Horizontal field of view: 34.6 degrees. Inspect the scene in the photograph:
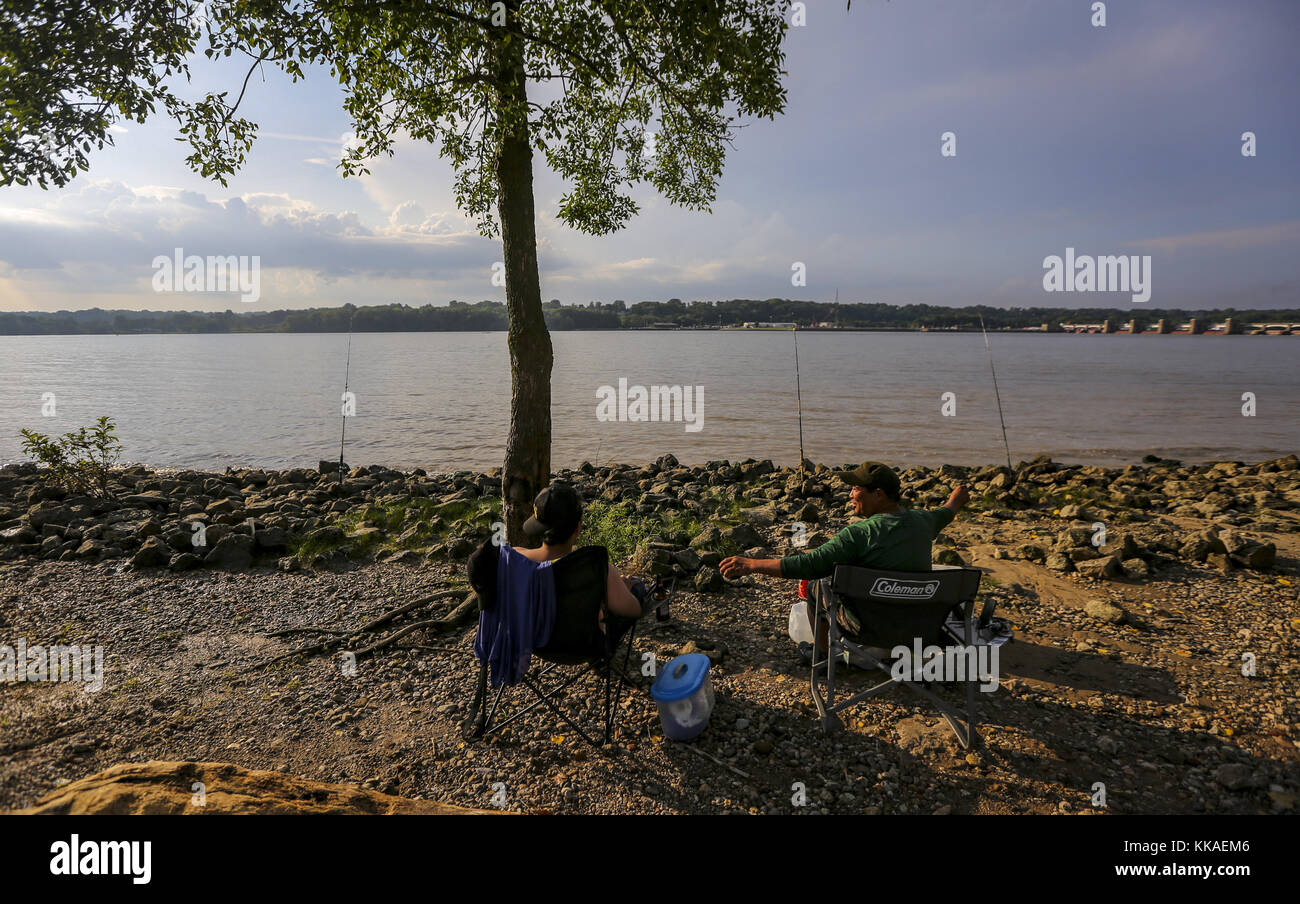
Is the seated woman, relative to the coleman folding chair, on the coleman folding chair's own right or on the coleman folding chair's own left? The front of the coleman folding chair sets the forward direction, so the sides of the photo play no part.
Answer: on the coleman folding chair's own left

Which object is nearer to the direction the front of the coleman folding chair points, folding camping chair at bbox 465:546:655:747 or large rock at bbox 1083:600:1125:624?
the large rock

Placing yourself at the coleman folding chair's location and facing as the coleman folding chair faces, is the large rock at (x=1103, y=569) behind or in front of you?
in front

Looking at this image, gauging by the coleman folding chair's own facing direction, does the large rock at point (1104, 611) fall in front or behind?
in front

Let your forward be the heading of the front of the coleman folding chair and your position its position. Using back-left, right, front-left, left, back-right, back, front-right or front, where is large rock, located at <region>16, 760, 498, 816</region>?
back-left

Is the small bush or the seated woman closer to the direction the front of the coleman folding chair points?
the small bush

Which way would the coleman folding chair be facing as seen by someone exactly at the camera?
facing away from the viewer
